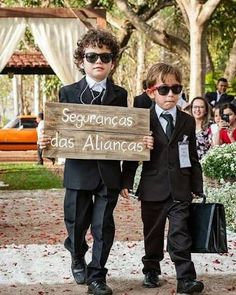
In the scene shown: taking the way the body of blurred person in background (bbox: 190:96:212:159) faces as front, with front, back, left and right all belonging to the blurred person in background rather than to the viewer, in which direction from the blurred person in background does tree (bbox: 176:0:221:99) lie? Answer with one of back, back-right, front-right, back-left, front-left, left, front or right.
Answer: back-right

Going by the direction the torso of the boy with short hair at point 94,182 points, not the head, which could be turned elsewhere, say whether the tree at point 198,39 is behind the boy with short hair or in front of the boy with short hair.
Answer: behind

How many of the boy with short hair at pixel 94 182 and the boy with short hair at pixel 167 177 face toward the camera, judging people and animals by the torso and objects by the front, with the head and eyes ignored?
2

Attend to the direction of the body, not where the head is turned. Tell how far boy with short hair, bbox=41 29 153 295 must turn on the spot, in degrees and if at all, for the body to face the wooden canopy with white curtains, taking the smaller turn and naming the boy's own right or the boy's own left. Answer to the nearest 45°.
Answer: approximately 180°

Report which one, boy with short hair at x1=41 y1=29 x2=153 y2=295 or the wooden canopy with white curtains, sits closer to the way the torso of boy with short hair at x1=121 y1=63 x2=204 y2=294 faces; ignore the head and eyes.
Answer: the boy with short hair

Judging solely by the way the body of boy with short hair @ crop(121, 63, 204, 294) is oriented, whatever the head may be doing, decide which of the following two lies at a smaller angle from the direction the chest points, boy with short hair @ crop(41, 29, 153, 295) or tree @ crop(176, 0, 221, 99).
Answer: the boy with short hair

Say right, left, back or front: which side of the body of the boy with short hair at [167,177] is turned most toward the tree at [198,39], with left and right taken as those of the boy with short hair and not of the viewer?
back

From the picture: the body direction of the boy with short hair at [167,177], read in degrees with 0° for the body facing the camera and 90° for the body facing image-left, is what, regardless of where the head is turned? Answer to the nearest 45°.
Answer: approximately 0°

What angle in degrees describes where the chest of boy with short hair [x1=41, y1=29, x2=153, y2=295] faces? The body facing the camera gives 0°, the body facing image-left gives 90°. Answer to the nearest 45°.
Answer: approximately 0°
